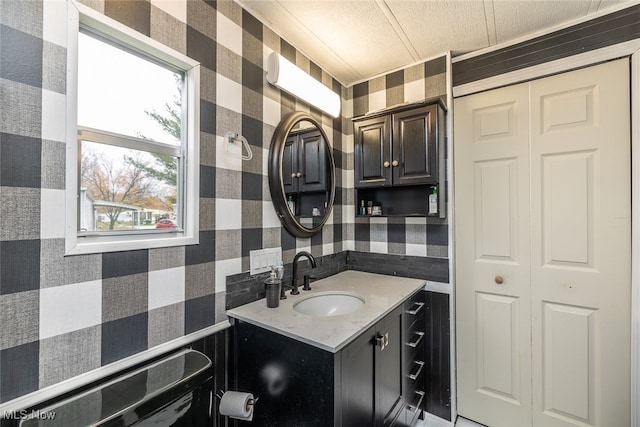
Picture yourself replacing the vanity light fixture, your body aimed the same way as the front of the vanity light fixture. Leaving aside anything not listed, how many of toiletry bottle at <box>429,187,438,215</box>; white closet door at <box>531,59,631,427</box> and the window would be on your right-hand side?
1

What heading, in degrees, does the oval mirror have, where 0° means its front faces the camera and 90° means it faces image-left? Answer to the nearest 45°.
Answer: approximately 315°

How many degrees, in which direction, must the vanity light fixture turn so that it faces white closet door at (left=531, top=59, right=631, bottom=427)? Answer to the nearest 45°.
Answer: approximately 45° to its left

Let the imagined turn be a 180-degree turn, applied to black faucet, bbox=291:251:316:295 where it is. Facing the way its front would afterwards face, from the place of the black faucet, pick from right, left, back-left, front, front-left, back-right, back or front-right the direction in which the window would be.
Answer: left

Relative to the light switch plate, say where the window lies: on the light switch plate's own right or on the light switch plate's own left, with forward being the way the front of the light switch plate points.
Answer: on the light switch plate's own right

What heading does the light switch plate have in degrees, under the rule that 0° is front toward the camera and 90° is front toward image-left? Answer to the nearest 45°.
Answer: approximately 315°
